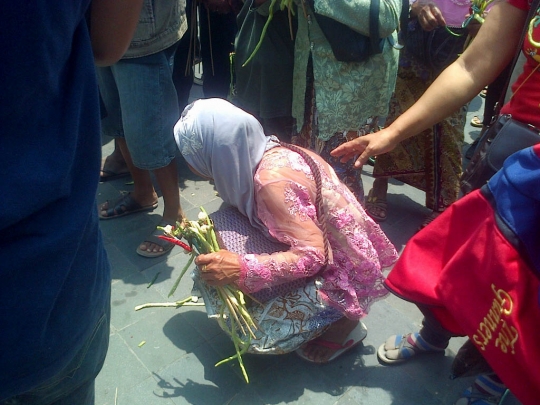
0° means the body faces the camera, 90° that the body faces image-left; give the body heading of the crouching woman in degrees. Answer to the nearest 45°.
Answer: approximately 90°

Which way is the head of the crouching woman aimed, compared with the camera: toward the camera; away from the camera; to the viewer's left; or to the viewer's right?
to the viewer's left
